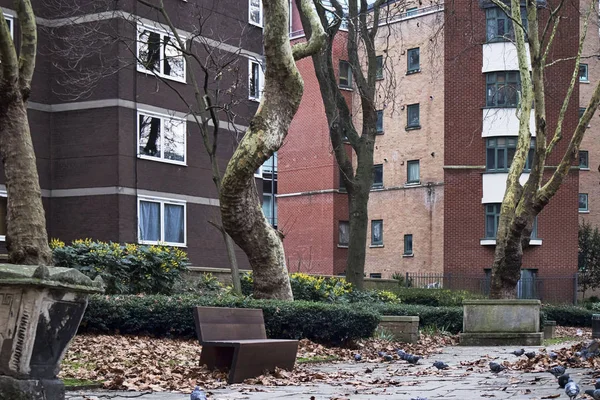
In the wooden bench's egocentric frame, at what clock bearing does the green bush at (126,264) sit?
The green bush is roughly at 7 o'clock from the wooden bench.

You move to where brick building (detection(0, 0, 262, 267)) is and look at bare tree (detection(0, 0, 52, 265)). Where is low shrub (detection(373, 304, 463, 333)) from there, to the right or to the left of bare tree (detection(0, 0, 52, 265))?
left

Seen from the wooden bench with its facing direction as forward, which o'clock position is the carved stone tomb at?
The carved stone tomb is roughly at 2 o'clock from the wooden bench.

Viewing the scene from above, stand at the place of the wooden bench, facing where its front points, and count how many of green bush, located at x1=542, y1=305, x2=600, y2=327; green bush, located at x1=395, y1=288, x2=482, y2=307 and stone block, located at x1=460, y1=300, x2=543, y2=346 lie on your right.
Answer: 0

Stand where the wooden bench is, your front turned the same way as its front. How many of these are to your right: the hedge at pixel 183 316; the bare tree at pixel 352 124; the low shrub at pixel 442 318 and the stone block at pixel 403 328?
0

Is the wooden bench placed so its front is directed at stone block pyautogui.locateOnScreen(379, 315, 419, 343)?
no

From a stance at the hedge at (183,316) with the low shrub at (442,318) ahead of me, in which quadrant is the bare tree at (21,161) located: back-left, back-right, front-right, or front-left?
back-left

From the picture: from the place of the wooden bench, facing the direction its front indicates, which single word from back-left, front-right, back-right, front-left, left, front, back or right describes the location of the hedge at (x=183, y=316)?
back-left

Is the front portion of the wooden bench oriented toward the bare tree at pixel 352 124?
no

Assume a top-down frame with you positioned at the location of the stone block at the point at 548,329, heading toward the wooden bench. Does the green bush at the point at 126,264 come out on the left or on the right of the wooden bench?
right

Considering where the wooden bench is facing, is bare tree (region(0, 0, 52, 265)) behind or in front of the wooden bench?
behind

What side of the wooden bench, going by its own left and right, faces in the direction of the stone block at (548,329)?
left

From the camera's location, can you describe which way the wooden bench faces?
facing the viewer and to the right of the viewer

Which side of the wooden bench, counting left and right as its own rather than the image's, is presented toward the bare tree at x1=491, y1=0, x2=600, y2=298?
left
